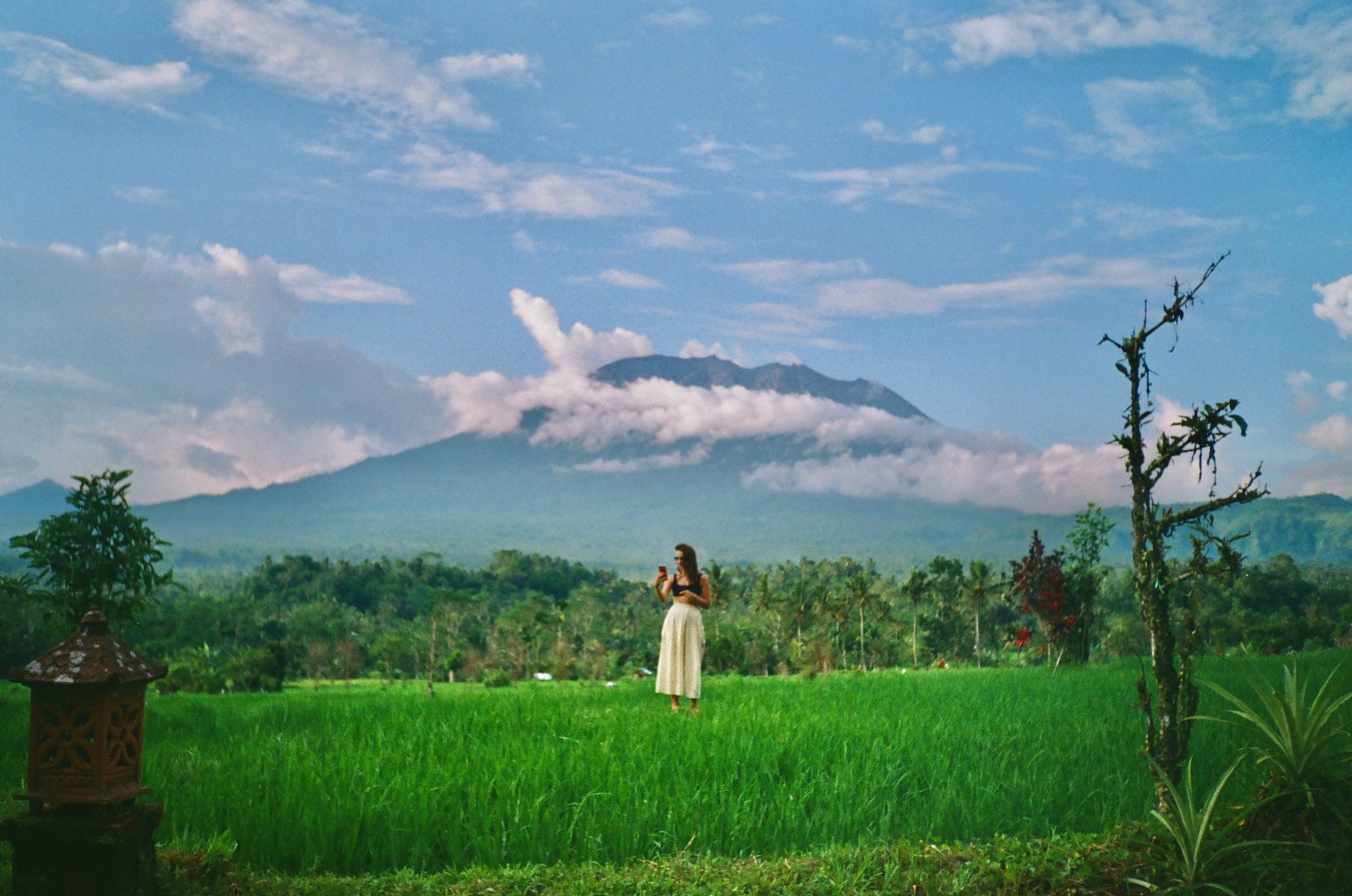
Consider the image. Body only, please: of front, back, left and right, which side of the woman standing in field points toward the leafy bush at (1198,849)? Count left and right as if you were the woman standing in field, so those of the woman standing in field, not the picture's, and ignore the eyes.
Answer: front

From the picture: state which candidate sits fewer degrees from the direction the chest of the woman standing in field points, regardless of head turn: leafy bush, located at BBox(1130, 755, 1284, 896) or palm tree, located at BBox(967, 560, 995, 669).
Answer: the leafy bush

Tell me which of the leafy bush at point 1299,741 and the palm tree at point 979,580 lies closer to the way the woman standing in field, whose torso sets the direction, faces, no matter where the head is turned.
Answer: the leafy bush

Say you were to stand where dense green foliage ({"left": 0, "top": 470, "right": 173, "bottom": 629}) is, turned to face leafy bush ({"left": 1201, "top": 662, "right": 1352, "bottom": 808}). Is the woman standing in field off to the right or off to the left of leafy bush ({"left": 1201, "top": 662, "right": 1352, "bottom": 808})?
left

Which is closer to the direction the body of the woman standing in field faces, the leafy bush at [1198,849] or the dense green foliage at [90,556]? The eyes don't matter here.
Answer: the leafy bush

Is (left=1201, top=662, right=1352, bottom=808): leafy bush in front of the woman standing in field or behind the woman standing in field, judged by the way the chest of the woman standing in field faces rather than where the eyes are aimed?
in front

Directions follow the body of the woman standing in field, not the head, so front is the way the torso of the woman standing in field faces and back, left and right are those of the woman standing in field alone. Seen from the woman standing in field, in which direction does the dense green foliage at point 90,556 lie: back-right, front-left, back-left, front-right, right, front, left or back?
right

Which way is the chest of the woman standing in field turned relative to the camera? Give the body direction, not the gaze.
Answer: toward the camera

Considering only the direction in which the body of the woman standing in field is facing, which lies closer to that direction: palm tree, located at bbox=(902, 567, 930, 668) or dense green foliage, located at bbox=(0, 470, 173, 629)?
the dense green foliage

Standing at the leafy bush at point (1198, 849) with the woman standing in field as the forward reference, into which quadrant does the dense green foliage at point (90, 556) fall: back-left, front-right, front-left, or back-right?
front-left

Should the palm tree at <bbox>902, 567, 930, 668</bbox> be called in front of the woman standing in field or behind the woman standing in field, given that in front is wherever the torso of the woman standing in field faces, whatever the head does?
behind

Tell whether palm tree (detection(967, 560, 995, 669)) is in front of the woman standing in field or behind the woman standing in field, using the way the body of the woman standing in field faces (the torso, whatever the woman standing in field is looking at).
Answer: behind
